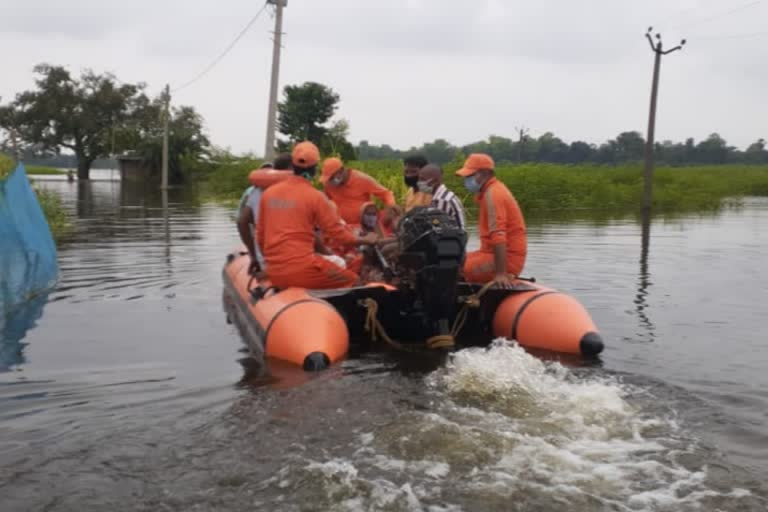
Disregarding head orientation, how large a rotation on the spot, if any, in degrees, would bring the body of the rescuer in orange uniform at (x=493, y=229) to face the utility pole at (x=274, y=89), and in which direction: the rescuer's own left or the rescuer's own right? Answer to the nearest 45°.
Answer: approximately 45° to the rescuer's own right

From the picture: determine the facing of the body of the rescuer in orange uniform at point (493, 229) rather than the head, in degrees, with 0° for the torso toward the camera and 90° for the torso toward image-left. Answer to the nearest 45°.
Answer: approximately 90°

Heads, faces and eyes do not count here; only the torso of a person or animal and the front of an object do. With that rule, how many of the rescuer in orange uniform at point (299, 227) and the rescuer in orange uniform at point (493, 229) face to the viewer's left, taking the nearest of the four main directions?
1

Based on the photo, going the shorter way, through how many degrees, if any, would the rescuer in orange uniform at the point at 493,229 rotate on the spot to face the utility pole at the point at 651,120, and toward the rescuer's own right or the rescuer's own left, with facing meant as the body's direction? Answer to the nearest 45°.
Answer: approximately 90° to the rescuer's own right

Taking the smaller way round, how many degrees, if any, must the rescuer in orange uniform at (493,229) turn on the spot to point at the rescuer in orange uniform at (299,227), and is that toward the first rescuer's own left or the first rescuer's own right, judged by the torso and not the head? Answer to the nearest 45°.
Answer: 0° — they already face them

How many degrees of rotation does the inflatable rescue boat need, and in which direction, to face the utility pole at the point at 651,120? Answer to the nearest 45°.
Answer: approximately 45° to its right

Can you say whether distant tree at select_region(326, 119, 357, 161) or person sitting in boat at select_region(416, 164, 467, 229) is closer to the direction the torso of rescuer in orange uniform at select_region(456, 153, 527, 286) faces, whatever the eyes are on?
the person sitting in boat

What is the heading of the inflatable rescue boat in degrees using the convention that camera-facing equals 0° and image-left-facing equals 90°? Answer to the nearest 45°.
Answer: approximately 135°

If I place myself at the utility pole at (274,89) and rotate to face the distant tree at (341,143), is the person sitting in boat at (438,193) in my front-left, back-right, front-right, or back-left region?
back-right

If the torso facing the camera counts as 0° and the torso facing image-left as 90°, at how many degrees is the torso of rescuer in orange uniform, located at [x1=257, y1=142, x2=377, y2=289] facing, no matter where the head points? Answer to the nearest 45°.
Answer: approximately 225°
